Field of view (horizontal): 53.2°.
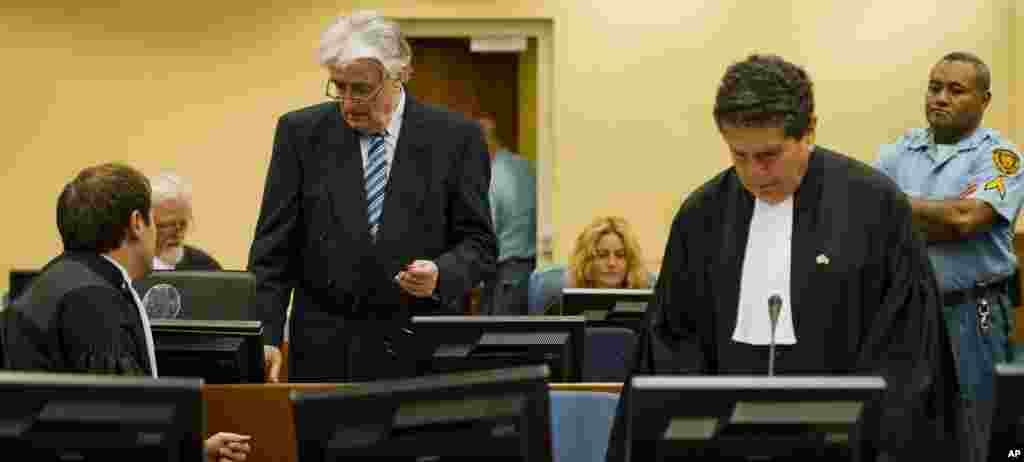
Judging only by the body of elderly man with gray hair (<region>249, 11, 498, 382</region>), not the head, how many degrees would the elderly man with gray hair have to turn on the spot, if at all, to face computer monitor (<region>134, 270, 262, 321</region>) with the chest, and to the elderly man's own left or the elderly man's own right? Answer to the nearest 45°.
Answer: approximately 135° to the elderly man's own right

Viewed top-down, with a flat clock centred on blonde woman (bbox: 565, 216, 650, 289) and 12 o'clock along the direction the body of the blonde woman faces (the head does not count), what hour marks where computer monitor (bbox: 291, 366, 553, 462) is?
The computer monitor is roughly at 12 o'clock from the blonde woman.

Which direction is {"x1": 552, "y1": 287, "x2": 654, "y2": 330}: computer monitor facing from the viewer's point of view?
away from the camera

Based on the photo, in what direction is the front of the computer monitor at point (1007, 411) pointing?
away from the camera

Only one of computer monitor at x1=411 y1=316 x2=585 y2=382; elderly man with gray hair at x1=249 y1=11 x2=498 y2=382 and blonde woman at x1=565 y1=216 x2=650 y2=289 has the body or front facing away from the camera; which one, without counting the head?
the computer monitor

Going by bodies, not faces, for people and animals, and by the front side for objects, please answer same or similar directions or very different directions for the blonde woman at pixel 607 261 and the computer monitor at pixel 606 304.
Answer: very different directions

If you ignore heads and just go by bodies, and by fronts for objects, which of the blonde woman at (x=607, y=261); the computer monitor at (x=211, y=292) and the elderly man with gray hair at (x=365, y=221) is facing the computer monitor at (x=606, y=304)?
the blonde woman

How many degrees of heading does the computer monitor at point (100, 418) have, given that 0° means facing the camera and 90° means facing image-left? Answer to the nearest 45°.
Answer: approximately 180°

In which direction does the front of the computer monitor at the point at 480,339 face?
away from the camera

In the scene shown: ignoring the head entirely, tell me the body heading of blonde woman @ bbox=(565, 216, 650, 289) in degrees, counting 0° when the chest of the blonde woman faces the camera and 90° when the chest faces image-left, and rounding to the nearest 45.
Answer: approximately 0°

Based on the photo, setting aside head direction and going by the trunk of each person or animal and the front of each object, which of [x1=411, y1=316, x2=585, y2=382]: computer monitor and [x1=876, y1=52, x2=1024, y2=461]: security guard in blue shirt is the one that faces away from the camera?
the computer monitor

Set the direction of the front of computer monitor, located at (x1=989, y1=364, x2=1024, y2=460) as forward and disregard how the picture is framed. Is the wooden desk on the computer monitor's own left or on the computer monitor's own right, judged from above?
on the computer monitor's own left
